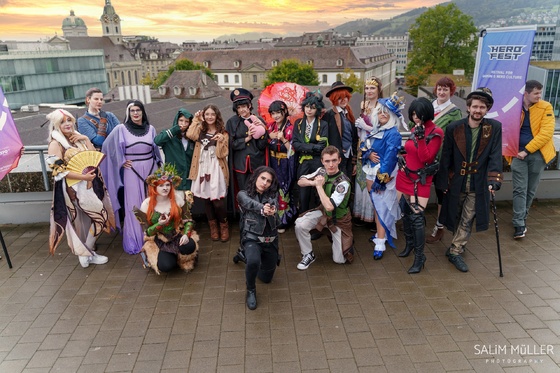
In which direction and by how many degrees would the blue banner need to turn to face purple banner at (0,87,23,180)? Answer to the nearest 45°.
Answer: approximately 45° to its right

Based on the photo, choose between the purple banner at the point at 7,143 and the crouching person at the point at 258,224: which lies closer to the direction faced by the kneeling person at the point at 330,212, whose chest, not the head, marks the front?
the crouching person

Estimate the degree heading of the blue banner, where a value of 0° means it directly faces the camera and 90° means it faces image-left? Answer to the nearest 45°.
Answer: approximately 0°

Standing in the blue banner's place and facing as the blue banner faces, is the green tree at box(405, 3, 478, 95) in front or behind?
behind

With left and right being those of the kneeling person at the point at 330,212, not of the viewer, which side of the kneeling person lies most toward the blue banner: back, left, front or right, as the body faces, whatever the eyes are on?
back

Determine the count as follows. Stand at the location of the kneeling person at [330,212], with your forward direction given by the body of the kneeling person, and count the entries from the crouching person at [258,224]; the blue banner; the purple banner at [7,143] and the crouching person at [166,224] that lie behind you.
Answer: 1

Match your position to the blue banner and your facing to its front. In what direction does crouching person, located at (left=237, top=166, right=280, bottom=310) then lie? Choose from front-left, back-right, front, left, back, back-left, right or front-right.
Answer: front-right

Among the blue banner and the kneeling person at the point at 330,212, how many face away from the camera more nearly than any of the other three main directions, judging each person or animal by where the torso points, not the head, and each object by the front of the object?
0

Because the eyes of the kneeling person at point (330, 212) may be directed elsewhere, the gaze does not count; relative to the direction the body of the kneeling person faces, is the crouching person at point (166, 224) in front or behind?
in front

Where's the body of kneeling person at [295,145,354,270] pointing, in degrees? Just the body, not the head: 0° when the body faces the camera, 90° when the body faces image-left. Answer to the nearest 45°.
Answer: approximately 45°
